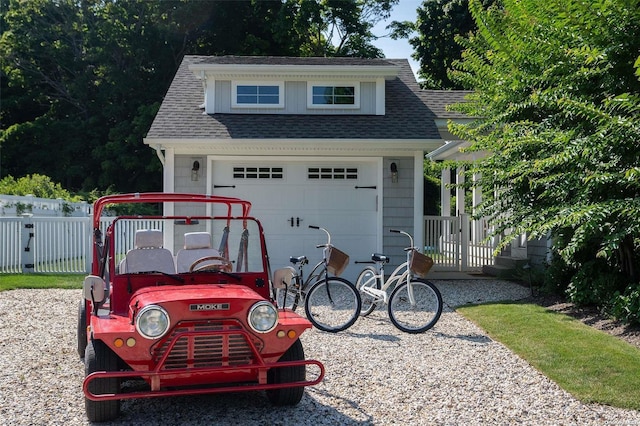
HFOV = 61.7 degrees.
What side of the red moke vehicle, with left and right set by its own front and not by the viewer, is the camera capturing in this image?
front

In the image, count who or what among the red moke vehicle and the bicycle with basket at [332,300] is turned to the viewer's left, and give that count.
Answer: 0

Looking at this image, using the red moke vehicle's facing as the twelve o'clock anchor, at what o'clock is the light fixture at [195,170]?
The light fixture is roughly at 6 o'clock from the red moke vehicle.

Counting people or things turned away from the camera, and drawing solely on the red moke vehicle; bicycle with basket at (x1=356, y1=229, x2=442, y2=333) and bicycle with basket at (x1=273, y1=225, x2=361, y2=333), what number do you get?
0

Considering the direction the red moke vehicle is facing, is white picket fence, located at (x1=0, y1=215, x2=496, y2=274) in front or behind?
behind

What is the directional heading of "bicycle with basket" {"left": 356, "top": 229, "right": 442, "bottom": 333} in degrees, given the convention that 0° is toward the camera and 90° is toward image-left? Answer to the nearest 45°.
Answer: approximately 315°

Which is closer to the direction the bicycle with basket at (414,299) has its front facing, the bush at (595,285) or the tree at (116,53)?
the bush

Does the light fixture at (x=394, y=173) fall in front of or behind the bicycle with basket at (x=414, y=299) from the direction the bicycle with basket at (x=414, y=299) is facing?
behind

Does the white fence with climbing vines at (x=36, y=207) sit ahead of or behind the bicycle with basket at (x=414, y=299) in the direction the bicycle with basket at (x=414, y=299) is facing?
behind

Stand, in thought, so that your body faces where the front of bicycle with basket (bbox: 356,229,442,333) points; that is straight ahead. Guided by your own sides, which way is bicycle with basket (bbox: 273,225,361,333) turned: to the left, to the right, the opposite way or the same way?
the same way

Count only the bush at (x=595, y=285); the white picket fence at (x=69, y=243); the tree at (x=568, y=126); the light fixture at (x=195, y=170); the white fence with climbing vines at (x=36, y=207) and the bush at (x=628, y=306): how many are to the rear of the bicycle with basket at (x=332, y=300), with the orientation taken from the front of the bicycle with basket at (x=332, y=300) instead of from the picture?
3

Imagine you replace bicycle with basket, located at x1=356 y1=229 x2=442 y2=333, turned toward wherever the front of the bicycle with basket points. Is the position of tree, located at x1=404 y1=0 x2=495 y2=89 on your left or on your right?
on your left

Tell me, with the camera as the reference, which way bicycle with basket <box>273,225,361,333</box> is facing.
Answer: facing the viewer and to the right of the viewer

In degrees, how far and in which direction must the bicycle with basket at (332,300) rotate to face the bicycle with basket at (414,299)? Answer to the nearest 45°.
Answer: approximately 45° to its left
